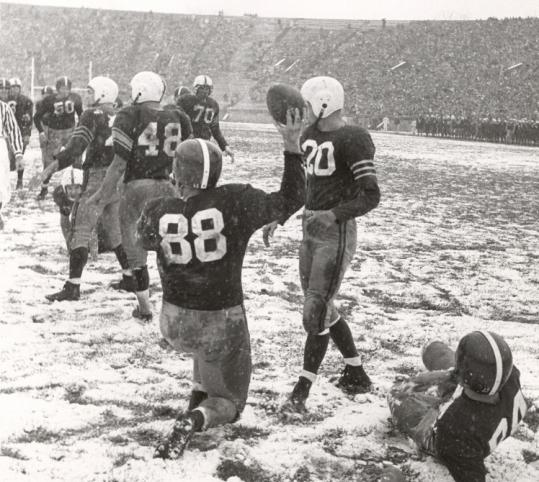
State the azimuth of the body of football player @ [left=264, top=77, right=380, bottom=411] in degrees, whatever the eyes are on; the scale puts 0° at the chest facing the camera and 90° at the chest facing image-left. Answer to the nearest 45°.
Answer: approximately 45°

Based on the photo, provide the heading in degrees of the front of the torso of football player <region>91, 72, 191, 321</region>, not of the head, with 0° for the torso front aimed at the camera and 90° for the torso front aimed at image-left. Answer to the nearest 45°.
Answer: approximately 135°

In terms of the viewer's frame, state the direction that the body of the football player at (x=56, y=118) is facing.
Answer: toward the camera

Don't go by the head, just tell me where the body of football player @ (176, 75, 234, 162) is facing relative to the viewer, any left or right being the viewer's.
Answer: facing the viewer

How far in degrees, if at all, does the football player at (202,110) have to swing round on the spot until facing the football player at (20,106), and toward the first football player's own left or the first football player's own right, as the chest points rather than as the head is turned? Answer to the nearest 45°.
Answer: approximately 135° to the first football player's own right

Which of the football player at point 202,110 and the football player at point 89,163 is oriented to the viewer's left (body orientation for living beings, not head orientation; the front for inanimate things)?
the football player at point 89,163

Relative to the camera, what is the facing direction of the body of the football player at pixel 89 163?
to the viewer's left

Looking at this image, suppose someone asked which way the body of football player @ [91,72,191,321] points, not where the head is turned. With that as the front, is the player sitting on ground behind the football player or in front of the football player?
behind

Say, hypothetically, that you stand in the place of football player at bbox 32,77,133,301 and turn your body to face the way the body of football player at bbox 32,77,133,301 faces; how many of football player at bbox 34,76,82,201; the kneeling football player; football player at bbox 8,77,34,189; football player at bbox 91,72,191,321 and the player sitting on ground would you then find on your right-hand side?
2

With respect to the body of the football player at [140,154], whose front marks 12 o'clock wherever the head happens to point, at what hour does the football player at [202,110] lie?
the football player at [202,110] is roughly at 2 o'clock from the football player at [140,154].

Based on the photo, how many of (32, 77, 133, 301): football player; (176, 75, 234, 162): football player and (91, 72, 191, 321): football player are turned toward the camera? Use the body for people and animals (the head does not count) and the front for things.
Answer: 1

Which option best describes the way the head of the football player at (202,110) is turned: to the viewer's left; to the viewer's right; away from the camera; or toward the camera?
toward the camera

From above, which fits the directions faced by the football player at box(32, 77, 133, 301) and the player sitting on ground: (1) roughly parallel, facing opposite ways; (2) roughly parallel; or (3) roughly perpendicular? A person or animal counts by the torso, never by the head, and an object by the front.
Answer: roughly parallel

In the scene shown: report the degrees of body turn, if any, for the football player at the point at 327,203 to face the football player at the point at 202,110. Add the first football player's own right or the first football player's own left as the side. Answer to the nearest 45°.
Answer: approximately 135° to the first football player's own right
